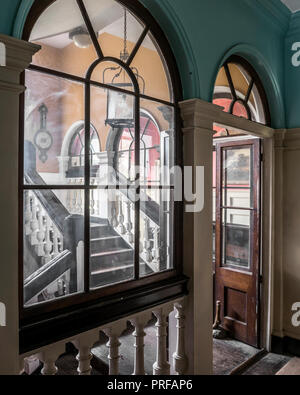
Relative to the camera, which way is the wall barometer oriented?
toward the camera
